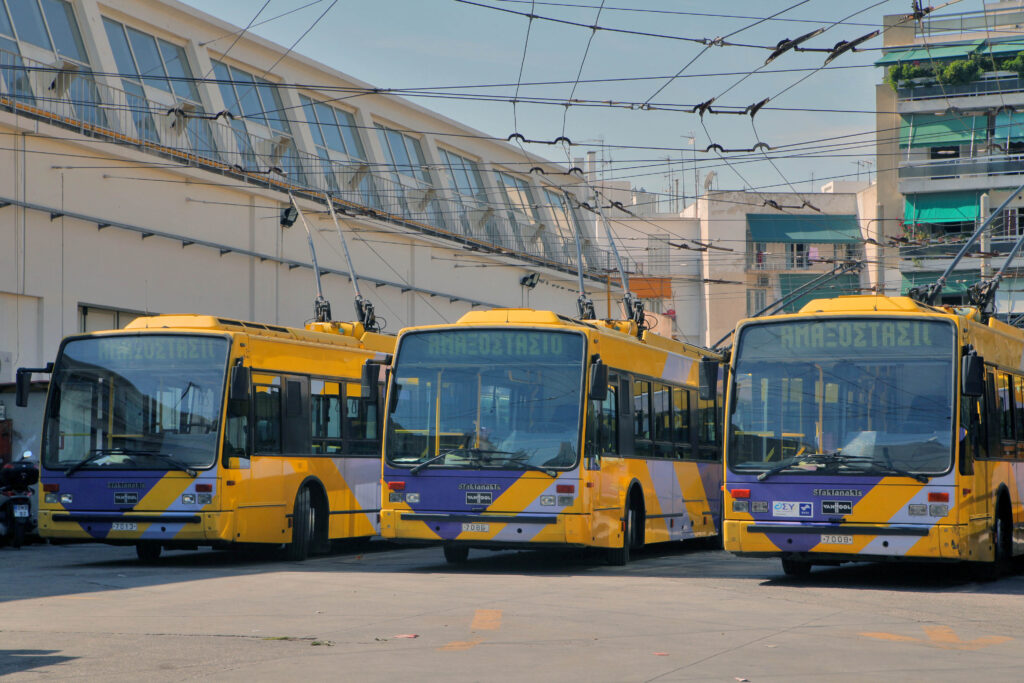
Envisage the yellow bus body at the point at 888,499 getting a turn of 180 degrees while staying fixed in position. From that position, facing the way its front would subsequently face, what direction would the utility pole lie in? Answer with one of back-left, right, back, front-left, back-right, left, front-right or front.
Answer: front

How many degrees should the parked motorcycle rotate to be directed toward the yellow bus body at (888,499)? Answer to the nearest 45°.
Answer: approximately 135° to its right

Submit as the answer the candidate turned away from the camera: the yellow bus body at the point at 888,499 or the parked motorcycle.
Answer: the parked motorcycle

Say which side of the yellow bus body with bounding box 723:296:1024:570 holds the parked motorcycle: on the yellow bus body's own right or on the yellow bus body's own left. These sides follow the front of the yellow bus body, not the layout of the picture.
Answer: on the yellow bus body's own right

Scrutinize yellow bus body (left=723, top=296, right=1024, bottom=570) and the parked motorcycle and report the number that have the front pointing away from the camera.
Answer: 1

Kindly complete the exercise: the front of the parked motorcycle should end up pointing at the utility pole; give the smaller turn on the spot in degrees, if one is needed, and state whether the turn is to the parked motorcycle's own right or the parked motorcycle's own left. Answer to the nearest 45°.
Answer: approximately 45° to the parked motorcycle's own right

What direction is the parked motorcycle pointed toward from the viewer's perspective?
away from the camera
